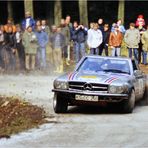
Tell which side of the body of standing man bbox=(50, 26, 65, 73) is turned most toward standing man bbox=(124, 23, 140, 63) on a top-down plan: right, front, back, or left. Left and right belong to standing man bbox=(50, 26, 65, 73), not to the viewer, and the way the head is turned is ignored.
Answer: left

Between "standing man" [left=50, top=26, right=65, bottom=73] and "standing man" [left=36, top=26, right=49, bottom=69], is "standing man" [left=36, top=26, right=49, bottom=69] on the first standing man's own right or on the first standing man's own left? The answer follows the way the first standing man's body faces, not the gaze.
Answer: on the first standing man's own right

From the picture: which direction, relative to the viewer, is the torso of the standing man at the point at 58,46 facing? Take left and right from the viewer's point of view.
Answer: facing the viewer

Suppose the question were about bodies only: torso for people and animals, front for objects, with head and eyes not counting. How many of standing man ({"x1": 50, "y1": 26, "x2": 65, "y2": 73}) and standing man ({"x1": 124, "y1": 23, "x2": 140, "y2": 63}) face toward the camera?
2

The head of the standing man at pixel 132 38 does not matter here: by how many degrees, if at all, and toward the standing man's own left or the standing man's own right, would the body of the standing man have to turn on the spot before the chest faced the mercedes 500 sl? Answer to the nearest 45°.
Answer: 0° — they already face it

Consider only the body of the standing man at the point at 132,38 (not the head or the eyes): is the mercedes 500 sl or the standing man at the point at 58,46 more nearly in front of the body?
the mercedes 500 sl

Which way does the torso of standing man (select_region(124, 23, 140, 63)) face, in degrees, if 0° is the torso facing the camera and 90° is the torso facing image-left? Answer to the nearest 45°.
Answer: approximately 0°

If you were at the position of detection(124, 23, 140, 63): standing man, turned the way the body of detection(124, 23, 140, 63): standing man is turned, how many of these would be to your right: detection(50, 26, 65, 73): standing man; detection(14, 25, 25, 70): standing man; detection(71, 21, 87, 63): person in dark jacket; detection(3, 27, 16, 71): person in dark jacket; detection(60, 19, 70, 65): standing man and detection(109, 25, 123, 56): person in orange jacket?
6

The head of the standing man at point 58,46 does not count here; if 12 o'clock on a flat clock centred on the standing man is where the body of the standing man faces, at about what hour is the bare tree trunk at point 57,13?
The bare tree trunk is roughly at 6 o'clock from the standing man.

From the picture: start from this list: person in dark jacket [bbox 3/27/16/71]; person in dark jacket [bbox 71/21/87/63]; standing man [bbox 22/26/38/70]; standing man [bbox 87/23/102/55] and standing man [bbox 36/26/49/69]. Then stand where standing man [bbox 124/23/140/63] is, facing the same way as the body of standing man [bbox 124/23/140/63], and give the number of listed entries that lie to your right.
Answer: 5

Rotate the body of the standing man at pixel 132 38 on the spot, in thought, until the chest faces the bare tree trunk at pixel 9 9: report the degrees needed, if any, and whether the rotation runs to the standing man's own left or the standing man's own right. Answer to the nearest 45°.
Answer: approximately 135° to the standing man's own right

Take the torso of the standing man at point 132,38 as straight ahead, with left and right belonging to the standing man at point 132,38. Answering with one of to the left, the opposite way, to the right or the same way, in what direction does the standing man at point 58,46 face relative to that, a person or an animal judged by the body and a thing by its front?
the same way

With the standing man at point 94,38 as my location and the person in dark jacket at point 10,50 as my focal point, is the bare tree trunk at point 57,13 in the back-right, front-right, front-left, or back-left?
front-right
